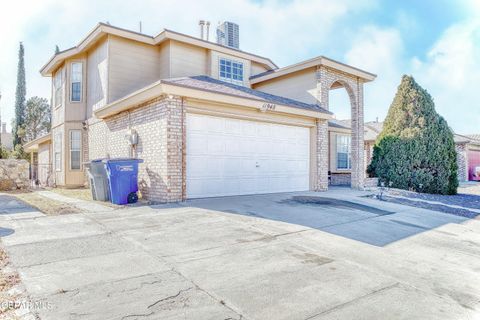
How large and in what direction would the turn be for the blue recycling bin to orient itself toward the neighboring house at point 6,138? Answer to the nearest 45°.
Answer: approximately 90° to its right

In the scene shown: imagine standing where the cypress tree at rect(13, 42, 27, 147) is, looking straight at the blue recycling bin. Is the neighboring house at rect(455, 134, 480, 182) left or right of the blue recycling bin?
left

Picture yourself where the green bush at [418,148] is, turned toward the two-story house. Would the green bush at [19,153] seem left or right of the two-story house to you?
right

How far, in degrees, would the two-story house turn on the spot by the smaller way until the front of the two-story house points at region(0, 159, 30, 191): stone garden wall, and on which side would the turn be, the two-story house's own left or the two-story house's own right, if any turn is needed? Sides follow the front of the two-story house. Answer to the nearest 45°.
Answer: approximately 135° to the two-story house's own right

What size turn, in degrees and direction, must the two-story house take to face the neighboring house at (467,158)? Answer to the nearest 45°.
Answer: approximately 90° to its left

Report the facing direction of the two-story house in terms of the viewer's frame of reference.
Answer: facing the viewer and to the right of the viewer

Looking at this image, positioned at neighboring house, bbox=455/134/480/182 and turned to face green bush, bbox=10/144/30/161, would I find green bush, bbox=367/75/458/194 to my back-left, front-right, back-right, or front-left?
front-left

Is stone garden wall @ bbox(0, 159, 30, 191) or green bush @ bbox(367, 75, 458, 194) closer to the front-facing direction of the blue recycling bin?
the stone garden wall
